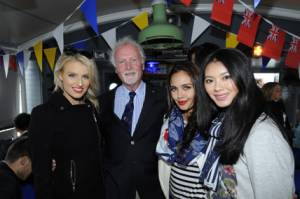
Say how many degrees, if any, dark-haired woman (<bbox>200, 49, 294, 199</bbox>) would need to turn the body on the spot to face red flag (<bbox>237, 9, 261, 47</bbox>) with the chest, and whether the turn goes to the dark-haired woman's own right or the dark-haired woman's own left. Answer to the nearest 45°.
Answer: approximately 135° to the dark-haired woman's own right

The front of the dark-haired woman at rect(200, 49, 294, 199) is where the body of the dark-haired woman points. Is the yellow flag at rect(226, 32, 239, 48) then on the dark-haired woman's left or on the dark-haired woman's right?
on the dark-haired woman's right

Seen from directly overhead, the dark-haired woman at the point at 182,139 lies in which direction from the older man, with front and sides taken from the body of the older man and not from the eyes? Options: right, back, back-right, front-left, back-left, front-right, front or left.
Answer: front-left

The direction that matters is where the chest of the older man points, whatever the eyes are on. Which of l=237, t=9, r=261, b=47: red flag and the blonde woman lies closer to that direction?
the blonde woman

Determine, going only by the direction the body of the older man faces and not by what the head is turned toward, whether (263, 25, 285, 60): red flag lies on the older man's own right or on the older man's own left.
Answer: on the older man's own left

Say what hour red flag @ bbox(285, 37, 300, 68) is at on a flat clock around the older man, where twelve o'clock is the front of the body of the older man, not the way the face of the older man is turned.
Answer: The red flag is roughly at 8 o'clock from the older man.

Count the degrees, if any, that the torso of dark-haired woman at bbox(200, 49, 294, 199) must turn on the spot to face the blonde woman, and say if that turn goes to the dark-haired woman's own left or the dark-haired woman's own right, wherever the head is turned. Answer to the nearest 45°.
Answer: approximately 45° to the dark-haired woman's own right

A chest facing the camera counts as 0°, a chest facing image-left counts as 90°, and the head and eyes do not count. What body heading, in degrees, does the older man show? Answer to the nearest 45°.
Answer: approximately 0°

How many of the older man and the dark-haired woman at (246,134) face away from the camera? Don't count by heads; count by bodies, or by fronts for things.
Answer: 0
